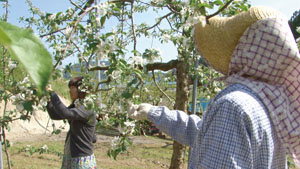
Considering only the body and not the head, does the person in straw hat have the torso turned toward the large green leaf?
no

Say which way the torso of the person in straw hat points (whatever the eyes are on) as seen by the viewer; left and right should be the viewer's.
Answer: facing away from the viewer and to the left of the viewer

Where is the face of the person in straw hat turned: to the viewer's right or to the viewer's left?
to the viewer's left
